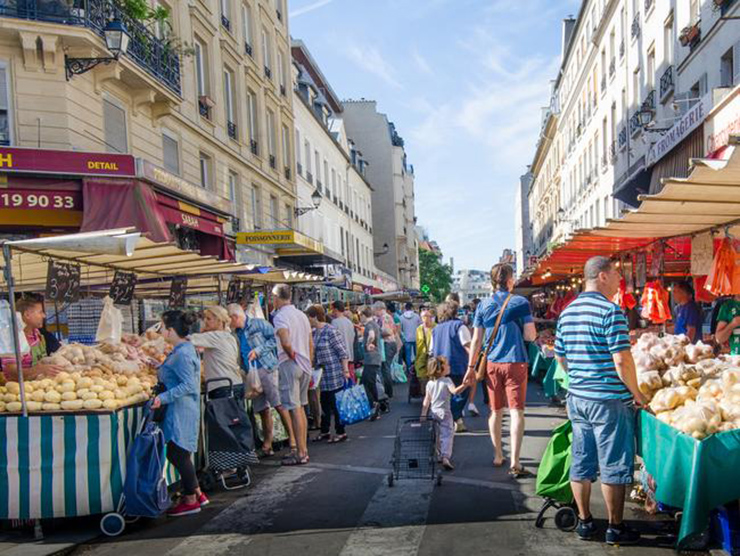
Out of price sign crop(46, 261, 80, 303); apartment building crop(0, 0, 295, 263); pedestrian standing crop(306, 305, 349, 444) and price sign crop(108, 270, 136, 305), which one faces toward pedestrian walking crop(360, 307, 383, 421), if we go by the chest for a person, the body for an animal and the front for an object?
the apartment building

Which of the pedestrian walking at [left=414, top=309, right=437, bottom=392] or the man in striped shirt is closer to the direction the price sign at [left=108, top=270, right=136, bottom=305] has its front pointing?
the man in striped shirt

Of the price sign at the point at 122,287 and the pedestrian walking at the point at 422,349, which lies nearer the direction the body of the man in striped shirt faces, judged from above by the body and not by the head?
the pedestrian walking

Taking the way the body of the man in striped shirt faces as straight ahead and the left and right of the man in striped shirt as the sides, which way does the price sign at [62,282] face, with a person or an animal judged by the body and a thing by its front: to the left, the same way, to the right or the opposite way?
to the right

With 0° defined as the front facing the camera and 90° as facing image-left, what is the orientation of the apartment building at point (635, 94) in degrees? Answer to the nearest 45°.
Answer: approximately 45°

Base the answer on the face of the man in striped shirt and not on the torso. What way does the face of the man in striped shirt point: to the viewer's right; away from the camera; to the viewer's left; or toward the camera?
to the viewer's right

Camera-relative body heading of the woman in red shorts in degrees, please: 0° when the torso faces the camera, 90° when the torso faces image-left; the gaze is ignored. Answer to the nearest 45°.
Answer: approximately 180°

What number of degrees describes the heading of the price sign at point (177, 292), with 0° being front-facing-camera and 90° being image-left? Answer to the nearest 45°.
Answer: approximately 0°

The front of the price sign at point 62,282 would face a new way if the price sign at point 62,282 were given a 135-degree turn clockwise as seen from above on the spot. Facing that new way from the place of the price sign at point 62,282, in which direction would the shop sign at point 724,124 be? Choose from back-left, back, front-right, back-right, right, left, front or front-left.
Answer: back-right

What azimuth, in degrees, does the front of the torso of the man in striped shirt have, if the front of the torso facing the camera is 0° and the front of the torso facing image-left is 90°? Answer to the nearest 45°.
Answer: approximately 225°

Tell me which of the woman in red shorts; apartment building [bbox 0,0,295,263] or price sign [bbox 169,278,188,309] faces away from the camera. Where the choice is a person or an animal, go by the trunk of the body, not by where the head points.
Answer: the woman in red shorts
